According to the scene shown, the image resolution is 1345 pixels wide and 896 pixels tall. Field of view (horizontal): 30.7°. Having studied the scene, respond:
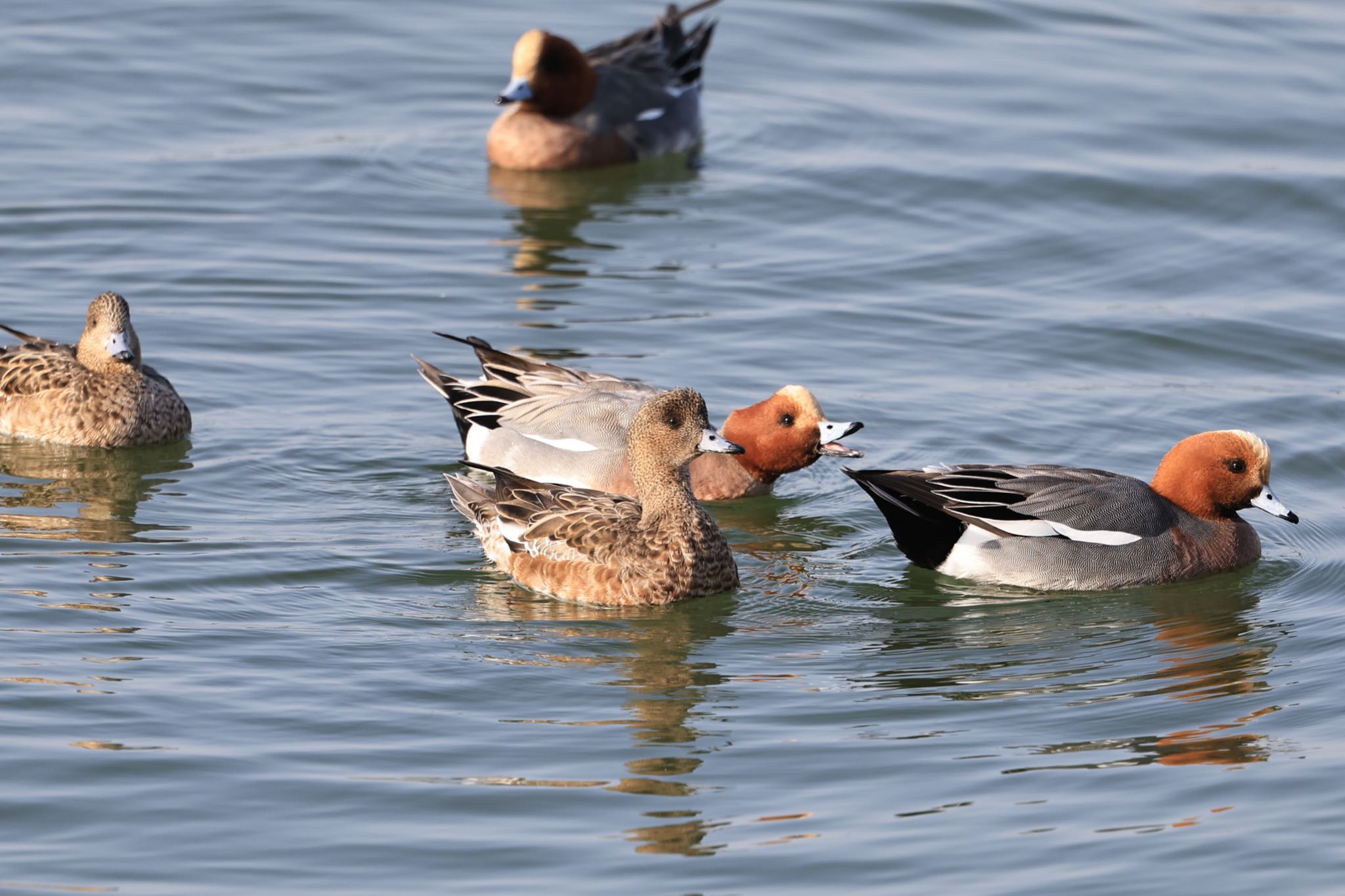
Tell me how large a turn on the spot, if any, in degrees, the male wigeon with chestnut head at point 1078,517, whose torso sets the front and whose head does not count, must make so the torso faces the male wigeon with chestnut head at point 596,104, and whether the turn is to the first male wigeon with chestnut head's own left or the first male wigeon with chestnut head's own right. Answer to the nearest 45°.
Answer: approximately 135° to the first male wigeon with chestnut head's own left

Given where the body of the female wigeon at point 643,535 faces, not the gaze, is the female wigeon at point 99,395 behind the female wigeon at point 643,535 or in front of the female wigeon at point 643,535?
behind

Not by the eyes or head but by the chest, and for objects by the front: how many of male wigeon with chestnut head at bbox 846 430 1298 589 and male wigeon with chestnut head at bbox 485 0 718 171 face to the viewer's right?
1

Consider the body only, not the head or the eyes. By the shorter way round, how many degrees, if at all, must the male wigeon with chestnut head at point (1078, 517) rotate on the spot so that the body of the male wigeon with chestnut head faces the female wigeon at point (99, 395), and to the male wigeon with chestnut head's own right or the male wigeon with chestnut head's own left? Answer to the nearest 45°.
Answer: approximately 180°

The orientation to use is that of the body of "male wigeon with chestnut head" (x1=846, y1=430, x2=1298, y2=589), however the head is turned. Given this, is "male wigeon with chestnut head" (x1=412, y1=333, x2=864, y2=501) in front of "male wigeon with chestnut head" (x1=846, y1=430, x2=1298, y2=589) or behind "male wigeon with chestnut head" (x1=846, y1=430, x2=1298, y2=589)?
behind

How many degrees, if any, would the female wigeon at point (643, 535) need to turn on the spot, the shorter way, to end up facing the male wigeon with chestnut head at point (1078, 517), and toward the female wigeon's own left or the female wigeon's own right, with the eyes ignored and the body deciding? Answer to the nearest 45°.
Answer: approximately 45° to the female wigeon's own left

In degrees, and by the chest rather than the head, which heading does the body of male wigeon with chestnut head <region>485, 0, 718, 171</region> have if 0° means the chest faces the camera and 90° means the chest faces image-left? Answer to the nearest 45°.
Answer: approximately 45°

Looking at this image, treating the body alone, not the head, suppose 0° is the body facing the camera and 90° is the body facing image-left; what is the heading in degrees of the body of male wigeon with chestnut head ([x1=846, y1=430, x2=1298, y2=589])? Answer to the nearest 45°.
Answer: approximately 270°

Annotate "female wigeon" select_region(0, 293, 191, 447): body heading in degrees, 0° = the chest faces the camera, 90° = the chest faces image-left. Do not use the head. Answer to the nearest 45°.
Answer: approximately 315°

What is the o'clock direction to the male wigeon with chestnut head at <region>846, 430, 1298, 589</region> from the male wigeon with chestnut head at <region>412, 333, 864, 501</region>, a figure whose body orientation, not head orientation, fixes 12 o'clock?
the male wigeon with chestnut head at <region>846, 430, 1298, 589</region> is roughly at 1 o'clock from the male wigeon with chestnut head at <region>412, 333, 864, 501</region>.

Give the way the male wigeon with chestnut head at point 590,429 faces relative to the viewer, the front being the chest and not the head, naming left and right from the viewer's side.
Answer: facing to the right of the viewer
